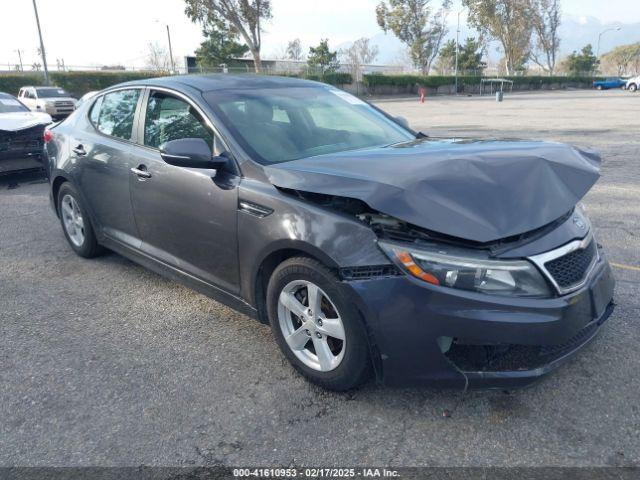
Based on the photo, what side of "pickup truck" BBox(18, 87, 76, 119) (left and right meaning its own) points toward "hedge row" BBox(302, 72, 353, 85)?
left

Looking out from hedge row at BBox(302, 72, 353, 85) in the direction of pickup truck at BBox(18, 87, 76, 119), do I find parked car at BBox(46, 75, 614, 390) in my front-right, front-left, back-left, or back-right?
front-left

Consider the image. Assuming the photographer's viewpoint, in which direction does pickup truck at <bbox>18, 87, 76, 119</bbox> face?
facing the viewer and to the right of the viewer

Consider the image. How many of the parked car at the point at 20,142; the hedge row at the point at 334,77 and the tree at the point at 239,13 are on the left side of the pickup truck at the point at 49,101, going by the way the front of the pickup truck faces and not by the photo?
2

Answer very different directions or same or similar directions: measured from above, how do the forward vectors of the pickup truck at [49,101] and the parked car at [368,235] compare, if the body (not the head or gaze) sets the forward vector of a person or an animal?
same or similar directions

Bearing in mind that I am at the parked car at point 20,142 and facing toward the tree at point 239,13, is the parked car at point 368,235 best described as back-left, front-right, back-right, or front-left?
back-right

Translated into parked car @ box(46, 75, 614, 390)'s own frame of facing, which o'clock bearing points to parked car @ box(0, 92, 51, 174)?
parked car @ box(0, 92, 51, 174) is roughly at 6 o'clock from parked car @ box(46, 75, 614, 390).

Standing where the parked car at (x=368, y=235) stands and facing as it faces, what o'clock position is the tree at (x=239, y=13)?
The tree is roughly at 7 o'clock from the parked car.

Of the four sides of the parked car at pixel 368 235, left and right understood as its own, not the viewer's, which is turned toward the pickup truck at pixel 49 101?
back

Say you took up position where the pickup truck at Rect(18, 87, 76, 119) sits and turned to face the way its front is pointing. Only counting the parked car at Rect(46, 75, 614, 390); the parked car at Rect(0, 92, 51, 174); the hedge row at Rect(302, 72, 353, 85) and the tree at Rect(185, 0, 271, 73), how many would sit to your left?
2

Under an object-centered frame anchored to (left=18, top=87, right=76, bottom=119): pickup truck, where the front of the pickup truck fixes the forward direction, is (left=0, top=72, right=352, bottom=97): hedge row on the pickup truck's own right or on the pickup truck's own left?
on the pickup truck's own left

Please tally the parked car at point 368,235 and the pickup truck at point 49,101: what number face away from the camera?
0

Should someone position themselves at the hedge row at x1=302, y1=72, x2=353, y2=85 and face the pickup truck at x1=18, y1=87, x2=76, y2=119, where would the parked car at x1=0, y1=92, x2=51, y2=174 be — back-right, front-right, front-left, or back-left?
front-left
